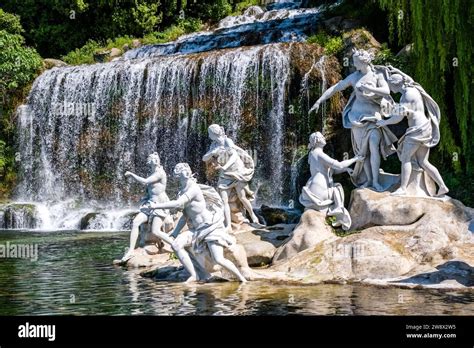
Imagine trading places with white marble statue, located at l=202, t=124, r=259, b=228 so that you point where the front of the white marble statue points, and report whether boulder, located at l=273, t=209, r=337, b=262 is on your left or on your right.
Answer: on your left

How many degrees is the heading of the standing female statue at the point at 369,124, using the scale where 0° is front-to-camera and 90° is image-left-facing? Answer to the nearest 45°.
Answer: approximately 0°

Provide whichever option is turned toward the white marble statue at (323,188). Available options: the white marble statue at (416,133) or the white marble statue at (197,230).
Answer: the white marble statue at (416,133)

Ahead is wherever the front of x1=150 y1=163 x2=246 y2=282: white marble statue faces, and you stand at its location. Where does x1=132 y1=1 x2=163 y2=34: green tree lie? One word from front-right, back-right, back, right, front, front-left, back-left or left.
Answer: back-right

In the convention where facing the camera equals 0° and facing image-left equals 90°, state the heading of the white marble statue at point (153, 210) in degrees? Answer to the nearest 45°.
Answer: approximately 45°

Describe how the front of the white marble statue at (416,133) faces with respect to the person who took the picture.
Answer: facing to the left of the viewer

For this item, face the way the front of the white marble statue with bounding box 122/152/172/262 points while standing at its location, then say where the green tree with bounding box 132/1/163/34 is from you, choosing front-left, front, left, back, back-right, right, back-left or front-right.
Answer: back-right

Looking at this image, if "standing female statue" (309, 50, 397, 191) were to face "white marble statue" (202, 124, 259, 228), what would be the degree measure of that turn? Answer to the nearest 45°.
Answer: approximately 90° to its right

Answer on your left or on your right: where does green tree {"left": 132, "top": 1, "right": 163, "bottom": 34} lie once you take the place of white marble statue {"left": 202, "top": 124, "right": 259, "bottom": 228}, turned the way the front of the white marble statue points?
on your right
